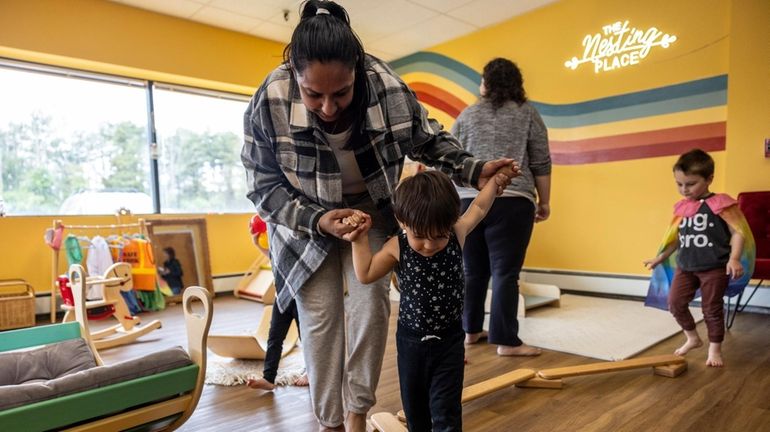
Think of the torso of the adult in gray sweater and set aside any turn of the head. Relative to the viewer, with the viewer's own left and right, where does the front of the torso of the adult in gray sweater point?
facing away from the viewer

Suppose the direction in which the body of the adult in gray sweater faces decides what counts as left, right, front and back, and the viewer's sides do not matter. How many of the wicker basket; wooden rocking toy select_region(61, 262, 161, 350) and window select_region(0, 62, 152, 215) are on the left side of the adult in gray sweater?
3

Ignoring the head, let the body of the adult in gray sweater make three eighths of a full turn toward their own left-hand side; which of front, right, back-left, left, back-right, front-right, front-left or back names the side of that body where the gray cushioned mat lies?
front

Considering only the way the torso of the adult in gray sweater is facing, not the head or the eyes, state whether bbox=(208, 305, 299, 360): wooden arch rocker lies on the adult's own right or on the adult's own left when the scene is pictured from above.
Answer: on the adult's own left

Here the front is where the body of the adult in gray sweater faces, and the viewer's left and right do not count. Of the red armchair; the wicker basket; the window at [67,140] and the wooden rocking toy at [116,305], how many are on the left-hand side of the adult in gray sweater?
3

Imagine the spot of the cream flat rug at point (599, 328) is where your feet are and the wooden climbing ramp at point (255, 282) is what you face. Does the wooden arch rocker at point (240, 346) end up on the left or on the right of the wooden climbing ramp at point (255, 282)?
left

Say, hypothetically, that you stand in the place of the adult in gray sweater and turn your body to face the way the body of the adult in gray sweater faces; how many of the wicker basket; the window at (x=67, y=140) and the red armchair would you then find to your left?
2

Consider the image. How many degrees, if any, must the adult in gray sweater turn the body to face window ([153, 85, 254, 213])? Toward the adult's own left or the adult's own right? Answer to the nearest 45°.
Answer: approximately 45° to the adult's own left

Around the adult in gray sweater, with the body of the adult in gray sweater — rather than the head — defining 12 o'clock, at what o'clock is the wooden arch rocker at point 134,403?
The wooden arch rocker is roughly at 7 o'clock from the adult in gray sweater.

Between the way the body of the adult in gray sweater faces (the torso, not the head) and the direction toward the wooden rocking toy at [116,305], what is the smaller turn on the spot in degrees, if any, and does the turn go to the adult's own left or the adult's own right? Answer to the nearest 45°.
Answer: approximately 90° to the adult's own left
